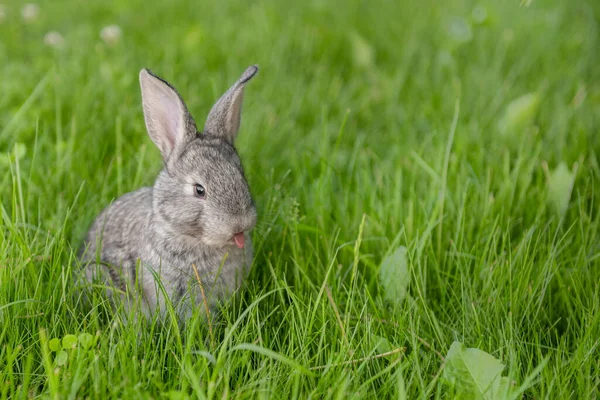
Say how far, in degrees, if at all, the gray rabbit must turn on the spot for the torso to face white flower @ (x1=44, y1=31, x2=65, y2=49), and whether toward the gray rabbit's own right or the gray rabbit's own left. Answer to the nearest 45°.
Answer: approximately 135° to the gray rabbit's own left

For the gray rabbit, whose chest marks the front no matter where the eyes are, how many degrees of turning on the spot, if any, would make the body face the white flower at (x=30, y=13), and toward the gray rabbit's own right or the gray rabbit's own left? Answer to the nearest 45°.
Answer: approximately 135° to the gray rabbit's own left

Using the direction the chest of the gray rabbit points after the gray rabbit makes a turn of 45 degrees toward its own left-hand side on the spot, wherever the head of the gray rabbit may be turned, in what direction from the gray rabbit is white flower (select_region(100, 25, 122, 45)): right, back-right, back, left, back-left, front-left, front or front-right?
left
